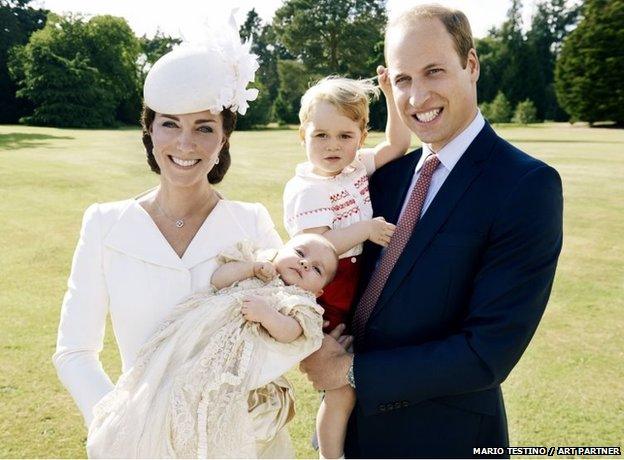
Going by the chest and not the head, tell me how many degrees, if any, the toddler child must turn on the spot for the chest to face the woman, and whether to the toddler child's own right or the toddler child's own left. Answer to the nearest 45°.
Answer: approximately 90° to the toddler child's own right

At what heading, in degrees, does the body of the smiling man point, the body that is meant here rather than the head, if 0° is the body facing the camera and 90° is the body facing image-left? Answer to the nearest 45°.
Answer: approximately 45°

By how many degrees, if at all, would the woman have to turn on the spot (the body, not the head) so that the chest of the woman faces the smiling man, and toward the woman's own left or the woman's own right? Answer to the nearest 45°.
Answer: approximately 45° to the woman's own left

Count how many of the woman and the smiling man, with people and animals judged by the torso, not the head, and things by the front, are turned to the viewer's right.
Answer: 0

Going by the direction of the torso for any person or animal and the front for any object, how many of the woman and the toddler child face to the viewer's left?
0

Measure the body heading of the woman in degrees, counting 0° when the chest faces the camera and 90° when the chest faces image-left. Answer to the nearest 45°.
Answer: approximately 0°
